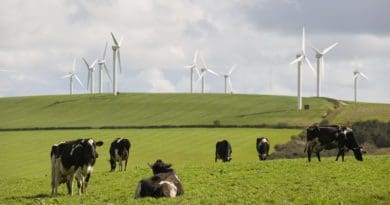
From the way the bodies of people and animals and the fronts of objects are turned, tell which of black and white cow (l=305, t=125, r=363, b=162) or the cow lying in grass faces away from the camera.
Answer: the cow lying in grass

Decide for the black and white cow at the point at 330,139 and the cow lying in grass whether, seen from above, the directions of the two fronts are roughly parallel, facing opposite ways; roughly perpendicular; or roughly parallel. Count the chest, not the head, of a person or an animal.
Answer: roughly perpendicular

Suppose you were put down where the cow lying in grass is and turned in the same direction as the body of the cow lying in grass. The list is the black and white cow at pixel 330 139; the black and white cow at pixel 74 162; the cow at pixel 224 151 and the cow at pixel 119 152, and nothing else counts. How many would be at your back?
0

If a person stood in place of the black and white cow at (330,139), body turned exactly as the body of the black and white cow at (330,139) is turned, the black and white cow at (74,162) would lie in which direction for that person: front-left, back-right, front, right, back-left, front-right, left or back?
back-right

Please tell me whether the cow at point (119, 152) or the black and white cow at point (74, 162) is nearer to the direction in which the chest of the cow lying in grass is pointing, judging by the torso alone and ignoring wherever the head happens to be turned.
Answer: the cow

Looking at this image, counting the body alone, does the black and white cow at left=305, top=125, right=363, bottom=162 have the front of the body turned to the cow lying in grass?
no

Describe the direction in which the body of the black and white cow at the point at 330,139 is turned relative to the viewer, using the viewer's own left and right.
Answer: facing to the right of the viewer

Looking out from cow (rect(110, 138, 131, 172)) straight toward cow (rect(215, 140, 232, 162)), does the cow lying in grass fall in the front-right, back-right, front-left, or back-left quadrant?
back-right

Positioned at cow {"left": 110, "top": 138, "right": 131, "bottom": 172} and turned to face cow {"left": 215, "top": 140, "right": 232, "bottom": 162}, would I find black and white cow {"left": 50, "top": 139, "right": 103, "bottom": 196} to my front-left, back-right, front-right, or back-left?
back-right

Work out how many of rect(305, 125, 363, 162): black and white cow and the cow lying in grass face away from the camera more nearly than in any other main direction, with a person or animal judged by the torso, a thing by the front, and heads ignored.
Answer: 1

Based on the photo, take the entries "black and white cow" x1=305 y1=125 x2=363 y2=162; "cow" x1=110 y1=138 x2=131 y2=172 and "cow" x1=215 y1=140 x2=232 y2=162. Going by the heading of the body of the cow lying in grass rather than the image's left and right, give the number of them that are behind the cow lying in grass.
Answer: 0

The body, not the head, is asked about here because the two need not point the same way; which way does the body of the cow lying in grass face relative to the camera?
away from the camera
